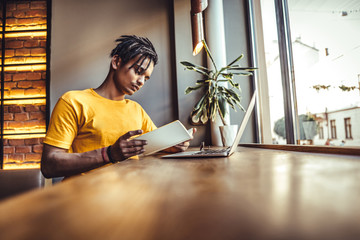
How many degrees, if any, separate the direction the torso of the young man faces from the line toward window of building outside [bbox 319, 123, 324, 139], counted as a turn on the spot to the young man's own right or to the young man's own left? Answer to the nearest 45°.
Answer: approximately 45° to the young man's own left

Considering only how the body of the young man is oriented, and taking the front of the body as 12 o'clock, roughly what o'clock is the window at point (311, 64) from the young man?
The window is roughly at 11 o'clock from the young man.

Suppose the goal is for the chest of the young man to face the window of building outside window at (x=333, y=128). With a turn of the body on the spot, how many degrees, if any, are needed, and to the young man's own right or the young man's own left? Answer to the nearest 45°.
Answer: approximately 45° to the young man's own left

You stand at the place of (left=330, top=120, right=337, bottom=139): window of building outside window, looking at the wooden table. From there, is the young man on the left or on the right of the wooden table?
right

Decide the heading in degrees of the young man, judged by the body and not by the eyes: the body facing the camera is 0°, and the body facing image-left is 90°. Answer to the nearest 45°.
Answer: approximately 315°
